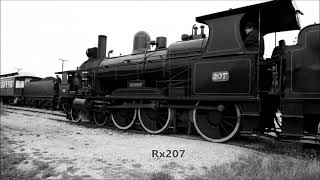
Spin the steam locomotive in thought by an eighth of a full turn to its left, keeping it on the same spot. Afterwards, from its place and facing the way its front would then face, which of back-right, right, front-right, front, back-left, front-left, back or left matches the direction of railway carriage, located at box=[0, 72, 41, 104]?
front-right

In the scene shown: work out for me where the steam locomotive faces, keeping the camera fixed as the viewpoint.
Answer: facing away from the viewer and to the left of the viewer
